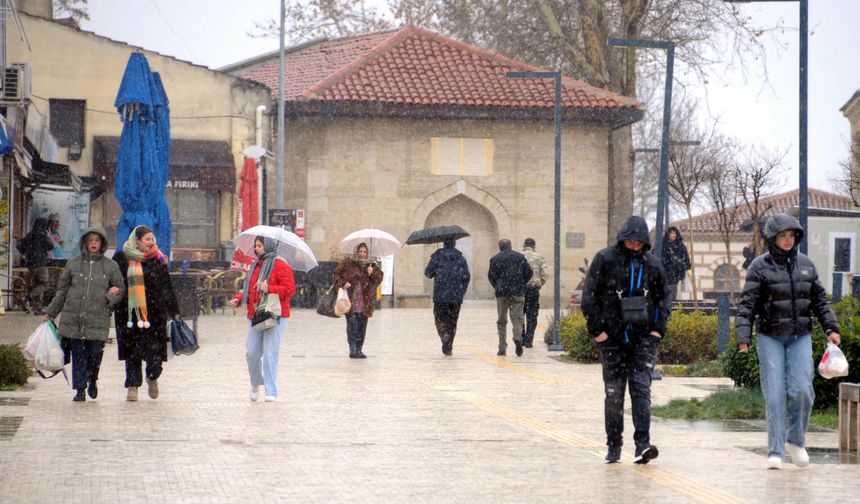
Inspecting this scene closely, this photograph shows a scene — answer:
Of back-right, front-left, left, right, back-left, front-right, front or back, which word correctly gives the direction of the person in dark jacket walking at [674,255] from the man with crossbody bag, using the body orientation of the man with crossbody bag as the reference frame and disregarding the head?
back

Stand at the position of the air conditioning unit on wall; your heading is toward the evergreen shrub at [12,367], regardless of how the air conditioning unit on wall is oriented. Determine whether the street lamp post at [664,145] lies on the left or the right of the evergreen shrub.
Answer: left

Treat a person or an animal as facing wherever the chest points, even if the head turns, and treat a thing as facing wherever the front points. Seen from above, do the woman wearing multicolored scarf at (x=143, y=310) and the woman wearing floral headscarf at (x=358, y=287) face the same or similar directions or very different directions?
same or similar directions

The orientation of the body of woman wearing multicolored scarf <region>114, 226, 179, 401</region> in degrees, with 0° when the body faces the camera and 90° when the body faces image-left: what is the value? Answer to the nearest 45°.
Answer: approximately 0°

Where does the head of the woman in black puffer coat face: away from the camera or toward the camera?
toward the camera

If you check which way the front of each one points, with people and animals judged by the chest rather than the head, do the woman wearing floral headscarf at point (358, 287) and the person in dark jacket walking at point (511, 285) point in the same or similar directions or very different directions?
very different directions

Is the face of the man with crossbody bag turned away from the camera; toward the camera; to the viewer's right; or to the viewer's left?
toward the camera

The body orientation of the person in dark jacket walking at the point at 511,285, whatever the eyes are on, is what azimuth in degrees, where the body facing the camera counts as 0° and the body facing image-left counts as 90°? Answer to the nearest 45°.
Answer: approximately 180°

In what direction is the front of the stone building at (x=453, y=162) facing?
toward the camera

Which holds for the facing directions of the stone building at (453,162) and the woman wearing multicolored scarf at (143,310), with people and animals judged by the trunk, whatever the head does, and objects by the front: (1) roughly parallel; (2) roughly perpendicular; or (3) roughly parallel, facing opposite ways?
roughly parallel

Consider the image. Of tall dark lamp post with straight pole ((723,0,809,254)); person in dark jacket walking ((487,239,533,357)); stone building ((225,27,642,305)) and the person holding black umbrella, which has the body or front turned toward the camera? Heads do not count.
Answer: the stone building

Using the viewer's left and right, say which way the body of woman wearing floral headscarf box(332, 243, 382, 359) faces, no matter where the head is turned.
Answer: facing the viewer

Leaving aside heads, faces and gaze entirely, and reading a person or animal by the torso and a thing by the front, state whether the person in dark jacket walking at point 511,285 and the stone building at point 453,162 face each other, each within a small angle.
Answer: yes
